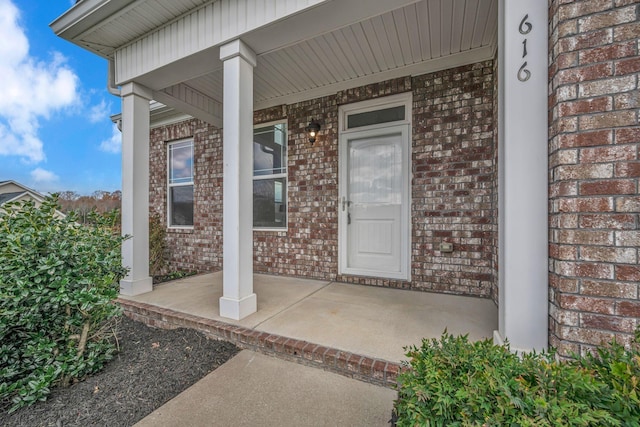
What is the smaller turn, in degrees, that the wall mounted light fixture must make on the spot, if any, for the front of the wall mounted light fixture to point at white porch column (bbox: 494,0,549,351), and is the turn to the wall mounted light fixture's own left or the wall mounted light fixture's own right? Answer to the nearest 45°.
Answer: approximately 90° to the wall mounted light fixture's own left

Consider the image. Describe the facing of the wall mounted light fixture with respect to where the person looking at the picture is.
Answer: facing the viewer and to the left of the viewer

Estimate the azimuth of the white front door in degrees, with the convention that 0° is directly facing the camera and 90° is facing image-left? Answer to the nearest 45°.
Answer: approximately 45°

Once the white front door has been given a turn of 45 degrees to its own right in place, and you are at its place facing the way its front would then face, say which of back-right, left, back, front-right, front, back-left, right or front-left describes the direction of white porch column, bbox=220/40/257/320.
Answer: front-left

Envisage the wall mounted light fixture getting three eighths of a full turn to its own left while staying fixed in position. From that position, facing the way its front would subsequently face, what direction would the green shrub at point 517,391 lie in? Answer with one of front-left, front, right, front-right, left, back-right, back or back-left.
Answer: right

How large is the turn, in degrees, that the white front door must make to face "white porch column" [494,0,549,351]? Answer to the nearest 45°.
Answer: approximately 90° to its left

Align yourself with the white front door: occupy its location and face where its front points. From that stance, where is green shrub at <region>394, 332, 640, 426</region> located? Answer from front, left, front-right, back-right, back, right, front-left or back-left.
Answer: front-left

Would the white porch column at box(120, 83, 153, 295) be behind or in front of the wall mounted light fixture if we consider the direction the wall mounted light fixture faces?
in front

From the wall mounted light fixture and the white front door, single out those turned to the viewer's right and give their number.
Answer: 0

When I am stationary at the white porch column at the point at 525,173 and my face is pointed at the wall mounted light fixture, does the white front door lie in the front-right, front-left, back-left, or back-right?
front-right

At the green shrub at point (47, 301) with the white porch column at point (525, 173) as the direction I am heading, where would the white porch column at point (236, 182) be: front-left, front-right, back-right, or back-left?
front-left
